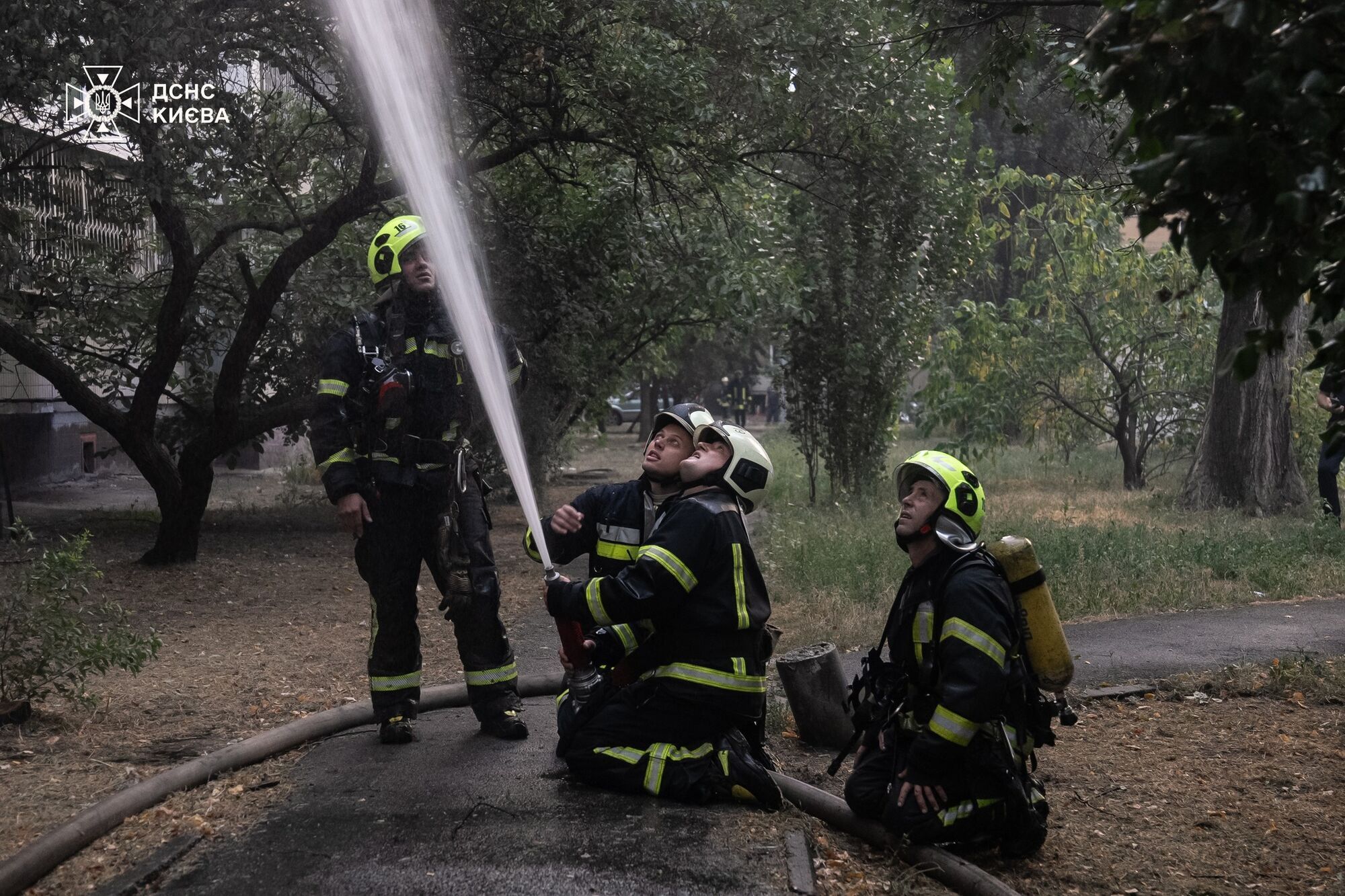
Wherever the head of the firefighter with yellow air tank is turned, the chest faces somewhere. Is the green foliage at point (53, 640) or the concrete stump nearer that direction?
the green foliage

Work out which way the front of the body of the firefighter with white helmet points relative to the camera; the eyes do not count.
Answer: to the viewer's left

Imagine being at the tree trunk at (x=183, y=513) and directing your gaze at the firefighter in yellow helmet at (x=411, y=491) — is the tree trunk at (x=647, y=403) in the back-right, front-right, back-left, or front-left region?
back-left

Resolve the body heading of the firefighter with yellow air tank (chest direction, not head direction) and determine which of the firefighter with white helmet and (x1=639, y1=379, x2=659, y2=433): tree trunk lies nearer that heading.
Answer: the firefighter with white helmet

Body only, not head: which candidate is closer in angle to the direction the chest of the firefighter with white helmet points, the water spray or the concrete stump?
the water spray
